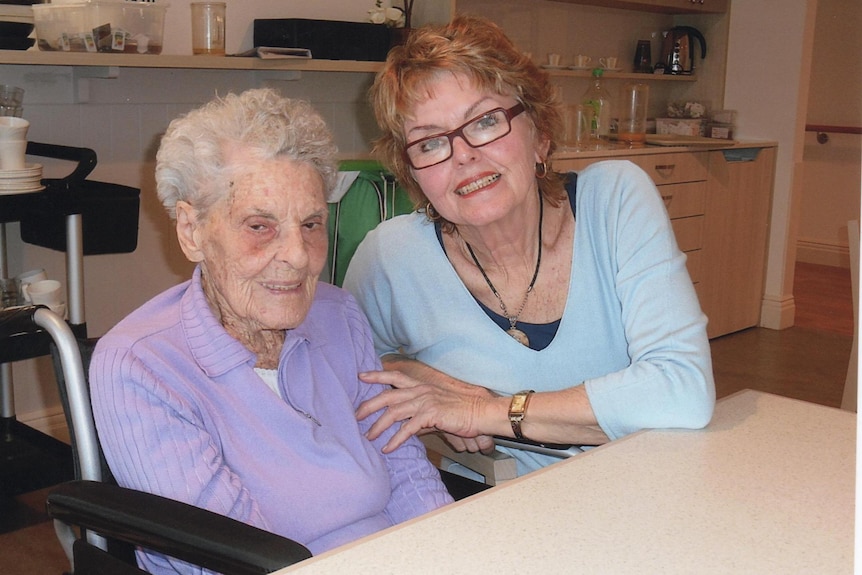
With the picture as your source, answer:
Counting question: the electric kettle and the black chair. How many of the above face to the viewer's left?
1

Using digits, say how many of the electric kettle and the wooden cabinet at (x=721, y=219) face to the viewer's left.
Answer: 1

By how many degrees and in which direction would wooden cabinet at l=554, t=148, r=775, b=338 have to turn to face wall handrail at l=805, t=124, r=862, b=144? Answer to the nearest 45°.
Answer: approximately 135° to its left

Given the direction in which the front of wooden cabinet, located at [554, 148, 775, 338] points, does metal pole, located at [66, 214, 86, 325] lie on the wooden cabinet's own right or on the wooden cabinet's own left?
on the wooden cabinet's own right

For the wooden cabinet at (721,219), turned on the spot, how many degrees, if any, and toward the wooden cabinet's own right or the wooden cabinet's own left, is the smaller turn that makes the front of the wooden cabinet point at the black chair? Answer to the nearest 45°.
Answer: approximately 45° to the wooden cabinet's own right

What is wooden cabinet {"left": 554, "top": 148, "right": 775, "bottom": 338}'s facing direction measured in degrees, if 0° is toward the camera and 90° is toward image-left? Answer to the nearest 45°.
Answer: approximately 315°

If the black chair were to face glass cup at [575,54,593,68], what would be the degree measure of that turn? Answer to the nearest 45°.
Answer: approximately 90° to its left

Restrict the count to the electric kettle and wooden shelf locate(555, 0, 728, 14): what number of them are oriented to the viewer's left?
1

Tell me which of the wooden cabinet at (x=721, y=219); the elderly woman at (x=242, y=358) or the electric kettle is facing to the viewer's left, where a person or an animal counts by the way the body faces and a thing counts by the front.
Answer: the electric kettle
